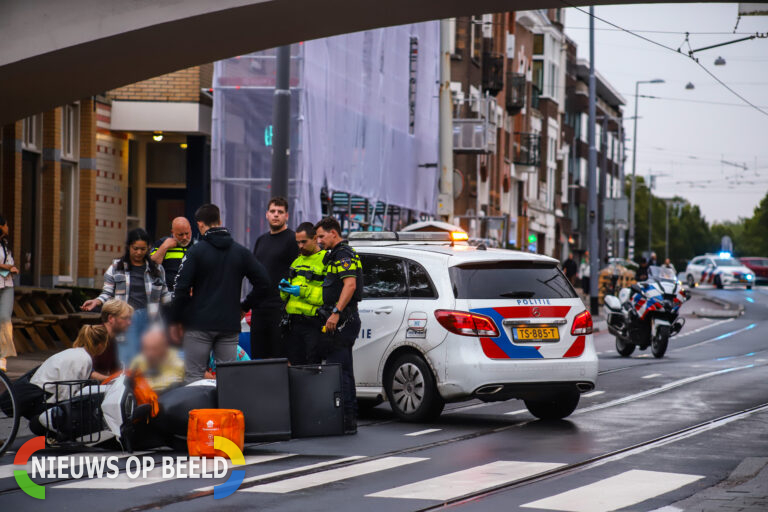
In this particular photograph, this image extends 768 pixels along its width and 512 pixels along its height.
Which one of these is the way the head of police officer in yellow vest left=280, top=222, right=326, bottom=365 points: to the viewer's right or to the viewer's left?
to the viewer's left

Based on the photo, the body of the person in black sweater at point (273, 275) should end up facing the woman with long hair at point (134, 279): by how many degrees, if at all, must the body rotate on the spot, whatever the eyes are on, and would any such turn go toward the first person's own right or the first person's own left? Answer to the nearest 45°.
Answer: approximately 90° to the first person's own right

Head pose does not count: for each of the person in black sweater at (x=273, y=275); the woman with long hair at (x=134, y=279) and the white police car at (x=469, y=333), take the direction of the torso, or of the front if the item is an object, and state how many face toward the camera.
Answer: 2

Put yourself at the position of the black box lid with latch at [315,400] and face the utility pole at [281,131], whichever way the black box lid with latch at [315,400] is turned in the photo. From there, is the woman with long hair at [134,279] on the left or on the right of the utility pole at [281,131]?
left

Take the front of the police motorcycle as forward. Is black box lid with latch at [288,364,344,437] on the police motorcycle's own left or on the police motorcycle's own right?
on the police motorcycle's own right

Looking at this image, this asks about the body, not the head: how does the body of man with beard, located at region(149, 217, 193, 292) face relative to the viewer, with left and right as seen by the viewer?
facing the viewer and to the right of the viewer

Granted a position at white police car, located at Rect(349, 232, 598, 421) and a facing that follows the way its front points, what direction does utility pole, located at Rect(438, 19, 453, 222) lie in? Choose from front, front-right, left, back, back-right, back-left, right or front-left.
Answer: front-right

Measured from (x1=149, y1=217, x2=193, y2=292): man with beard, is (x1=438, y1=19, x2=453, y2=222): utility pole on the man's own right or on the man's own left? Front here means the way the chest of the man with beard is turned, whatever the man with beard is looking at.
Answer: on the man's own left
